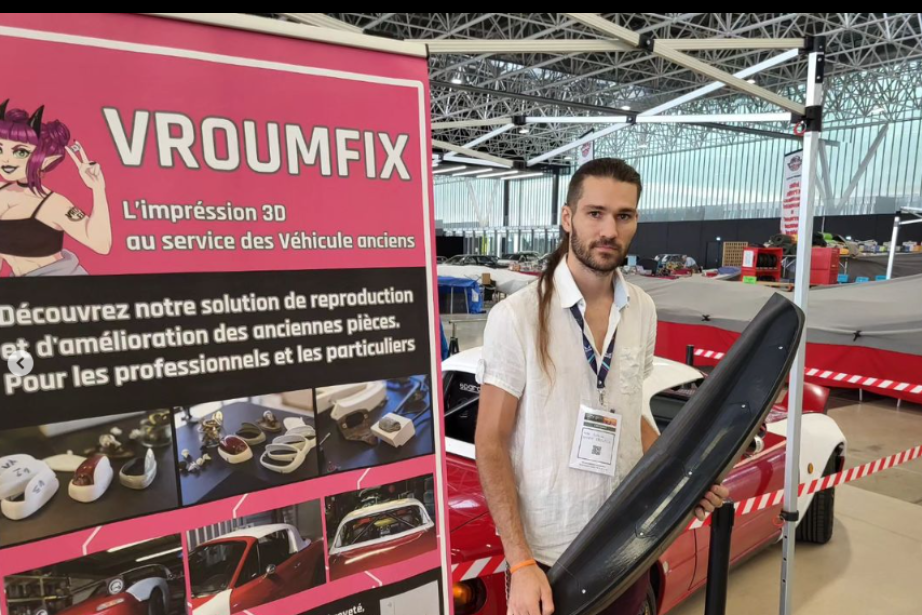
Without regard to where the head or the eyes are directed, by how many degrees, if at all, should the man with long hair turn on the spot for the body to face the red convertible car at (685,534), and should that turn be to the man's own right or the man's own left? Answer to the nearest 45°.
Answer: approximately 135° to the man's own left

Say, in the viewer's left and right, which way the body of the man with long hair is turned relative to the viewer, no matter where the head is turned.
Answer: facing the viewer and to the right of the viewer
